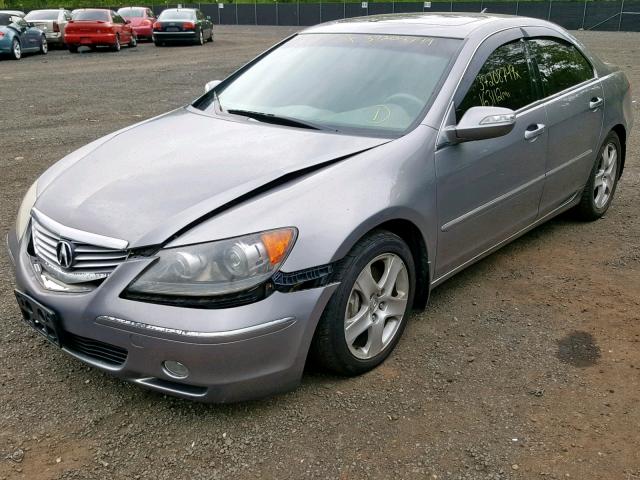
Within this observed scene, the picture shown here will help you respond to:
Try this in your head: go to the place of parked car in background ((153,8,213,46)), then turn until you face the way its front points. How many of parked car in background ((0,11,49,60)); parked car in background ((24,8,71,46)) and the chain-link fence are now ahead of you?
1

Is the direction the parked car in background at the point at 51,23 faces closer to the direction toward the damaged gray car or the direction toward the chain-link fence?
the chain-link fence

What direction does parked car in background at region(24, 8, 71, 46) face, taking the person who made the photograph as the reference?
facing away from the viewer and to the right of the viewer

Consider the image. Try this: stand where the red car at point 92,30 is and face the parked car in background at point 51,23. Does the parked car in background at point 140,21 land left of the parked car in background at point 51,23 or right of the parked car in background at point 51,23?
right

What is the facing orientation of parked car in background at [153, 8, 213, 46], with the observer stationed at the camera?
facing away from the viewer and to the right of the viewer
